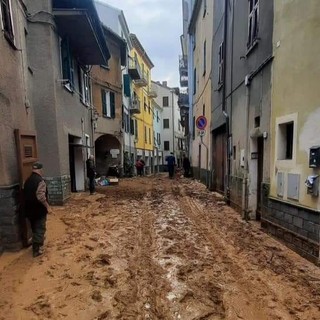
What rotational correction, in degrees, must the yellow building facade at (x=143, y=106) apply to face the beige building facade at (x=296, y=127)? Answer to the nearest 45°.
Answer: approximately 90° to its right

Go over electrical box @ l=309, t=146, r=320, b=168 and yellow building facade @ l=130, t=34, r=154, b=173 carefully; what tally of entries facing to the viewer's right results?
1

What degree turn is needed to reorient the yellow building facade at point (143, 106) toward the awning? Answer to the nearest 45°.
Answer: approximately 90° to its right

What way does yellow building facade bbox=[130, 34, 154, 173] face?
to the viewer's right

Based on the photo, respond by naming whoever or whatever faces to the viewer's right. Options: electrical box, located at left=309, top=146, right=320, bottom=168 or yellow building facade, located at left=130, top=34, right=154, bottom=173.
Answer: the yellow building facade
